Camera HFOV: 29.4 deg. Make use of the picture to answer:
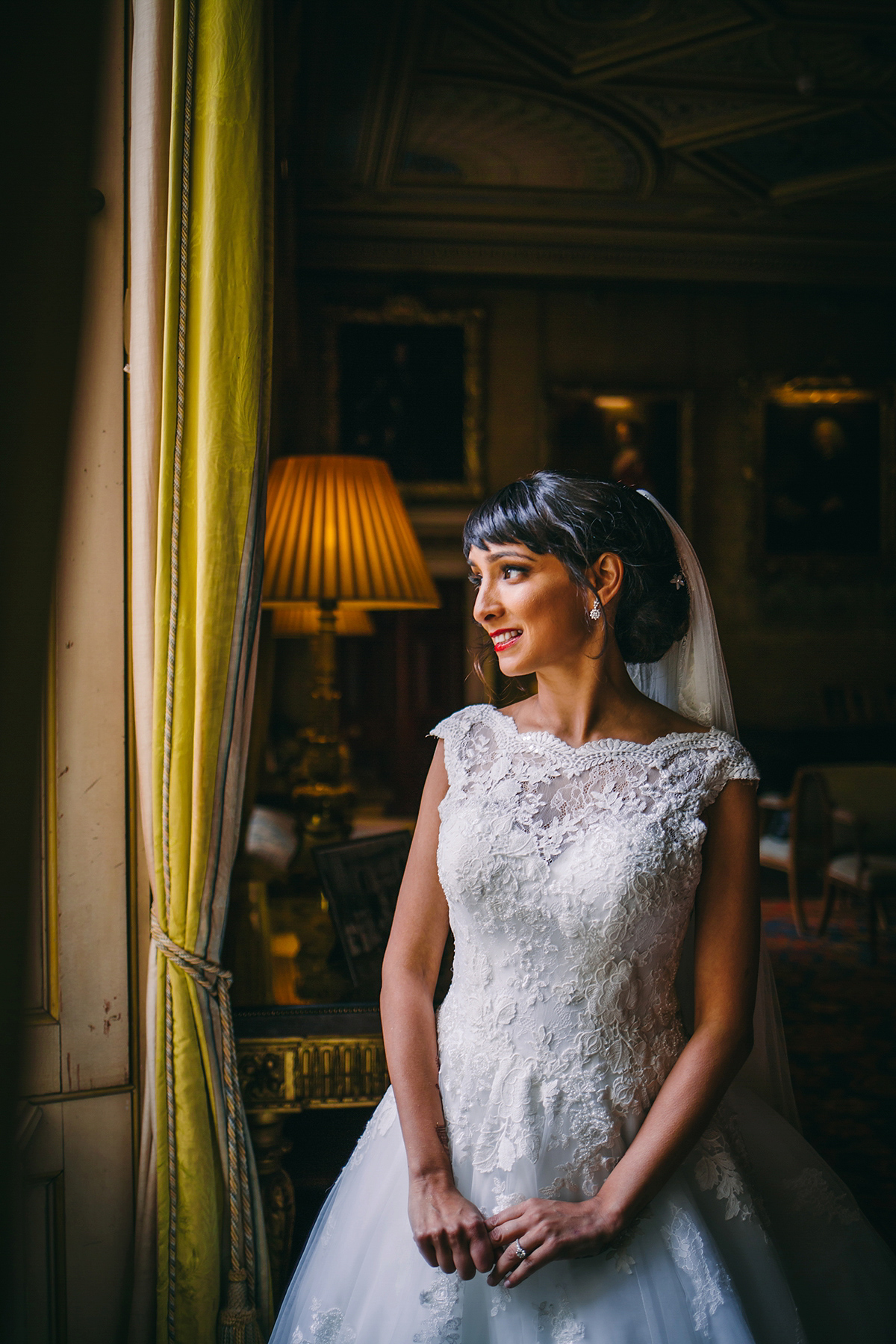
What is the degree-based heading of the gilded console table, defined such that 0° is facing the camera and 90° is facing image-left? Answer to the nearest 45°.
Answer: approximately 0°

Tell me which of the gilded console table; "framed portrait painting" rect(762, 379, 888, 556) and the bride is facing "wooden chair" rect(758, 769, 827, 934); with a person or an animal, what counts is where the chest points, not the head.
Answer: the framed portrait painting

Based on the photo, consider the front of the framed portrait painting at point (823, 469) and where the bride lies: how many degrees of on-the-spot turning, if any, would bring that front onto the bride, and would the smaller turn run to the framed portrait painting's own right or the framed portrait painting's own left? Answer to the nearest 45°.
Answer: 0° — it already faces them

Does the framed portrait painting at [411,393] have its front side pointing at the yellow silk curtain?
yes

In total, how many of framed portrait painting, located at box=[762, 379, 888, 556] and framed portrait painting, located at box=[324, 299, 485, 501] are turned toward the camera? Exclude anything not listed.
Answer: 2

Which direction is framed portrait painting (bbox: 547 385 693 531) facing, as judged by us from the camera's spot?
facing the viewer

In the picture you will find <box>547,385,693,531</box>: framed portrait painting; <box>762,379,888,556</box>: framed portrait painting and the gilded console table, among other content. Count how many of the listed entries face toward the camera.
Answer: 3

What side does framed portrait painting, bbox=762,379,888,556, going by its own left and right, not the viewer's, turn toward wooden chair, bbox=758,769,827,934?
front

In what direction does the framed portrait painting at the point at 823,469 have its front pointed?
toward the camera

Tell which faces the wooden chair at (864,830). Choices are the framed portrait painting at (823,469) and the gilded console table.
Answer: the framed portrait painting

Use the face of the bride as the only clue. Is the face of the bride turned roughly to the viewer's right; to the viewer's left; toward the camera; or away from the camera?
to the viewer's left

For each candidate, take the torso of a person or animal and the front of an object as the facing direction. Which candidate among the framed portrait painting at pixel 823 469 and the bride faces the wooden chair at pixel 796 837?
the framed portrait painting
